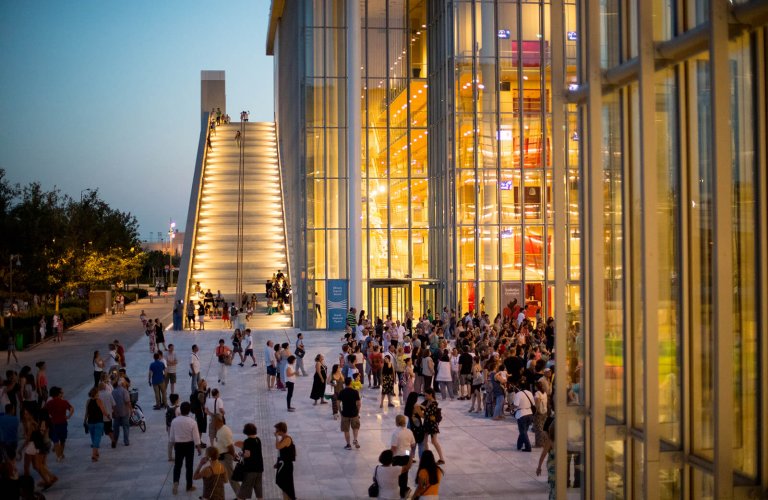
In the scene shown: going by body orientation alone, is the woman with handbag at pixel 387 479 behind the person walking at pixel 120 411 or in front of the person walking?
behind

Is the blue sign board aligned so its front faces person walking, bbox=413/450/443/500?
yes

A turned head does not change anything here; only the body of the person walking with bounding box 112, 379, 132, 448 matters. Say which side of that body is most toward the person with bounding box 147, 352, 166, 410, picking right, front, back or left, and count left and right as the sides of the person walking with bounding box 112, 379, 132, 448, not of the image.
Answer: front

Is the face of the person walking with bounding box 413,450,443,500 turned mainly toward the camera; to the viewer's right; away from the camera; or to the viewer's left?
away from the camera

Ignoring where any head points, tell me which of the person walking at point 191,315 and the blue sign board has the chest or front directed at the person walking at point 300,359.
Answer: the blue sign board

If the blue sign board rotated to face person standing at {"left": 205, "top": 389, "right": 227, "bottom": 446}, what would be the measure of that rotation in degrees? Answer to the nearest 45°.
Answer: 0° — it already faces them

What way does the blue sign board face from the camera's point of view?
toward the camera

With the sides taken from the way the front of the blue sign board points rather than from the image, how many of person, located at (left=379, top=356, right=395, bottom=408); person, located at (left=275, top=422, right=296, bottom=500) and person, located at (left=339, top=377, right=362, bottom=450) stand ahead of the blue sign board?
3

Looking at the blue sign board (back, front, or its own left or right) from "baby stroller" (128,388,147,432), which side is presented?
front
